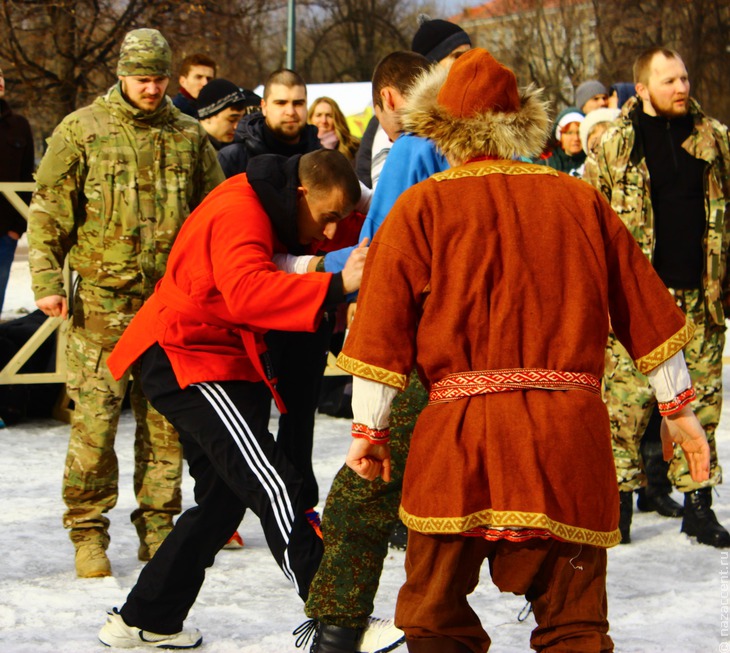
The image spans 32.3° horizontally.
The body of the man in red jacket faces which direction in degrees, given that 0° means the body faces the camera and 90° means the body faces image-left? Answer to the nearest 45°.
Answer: approximately 270°

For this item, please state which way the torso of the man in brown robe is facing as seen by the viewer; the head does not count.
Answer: away from the camera

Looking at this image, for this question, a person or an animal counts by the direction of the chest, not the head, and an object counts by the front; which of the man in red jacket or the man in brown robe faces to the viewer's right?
the man in red jacket

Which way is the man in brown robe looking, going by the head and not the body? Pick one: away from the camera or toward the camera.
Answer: away from the camera

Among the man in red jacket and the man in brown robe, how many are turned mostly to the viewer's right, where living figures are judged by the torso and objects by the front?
1

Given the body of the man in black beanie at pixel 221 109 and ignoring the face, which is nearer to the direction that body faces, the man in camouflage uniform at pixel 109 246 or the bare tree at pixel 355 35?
the man in camouflage uniform

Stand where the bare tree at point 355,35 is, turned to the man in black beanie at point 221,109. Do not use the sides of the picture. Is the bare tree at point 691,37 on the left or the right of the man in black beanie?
left
